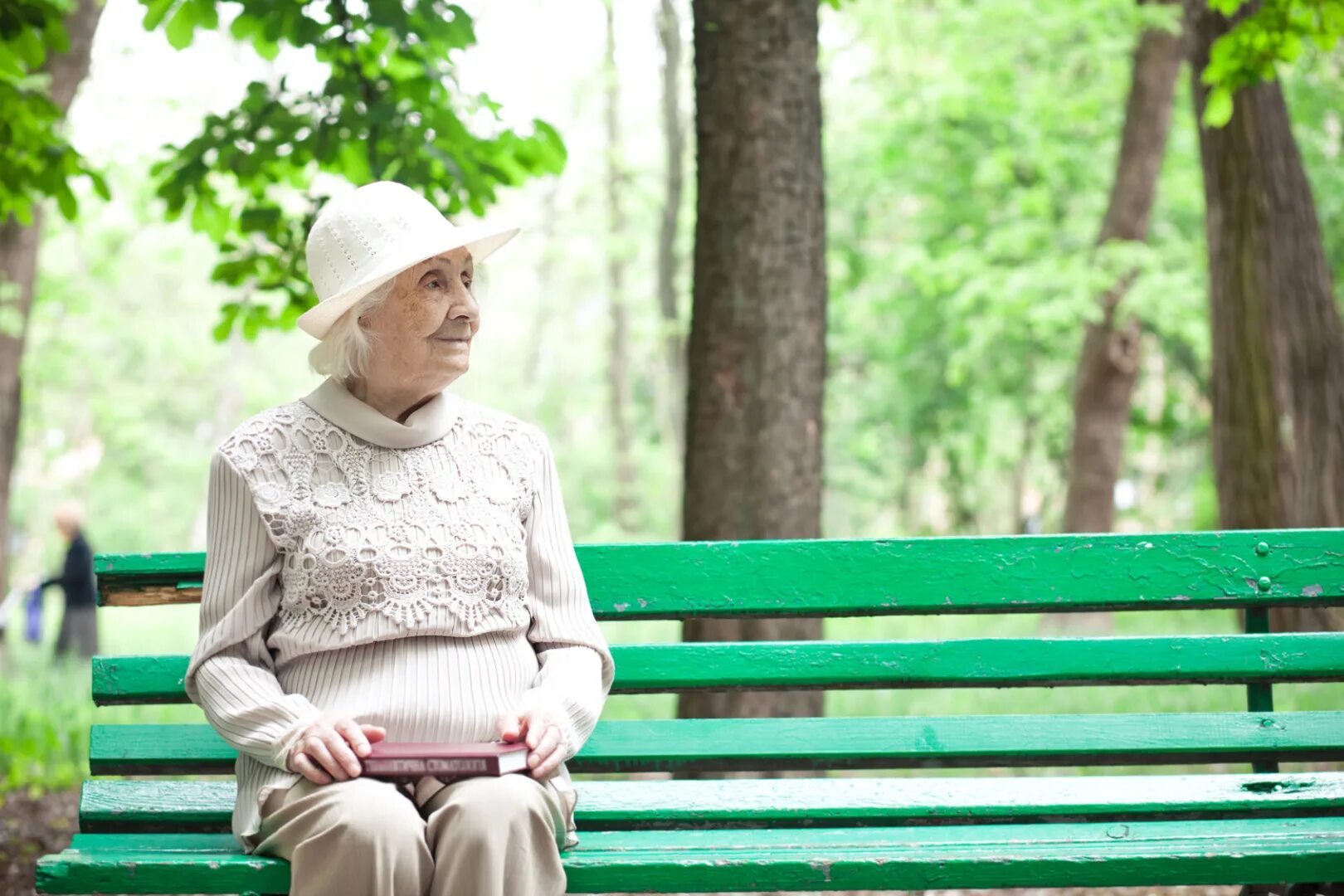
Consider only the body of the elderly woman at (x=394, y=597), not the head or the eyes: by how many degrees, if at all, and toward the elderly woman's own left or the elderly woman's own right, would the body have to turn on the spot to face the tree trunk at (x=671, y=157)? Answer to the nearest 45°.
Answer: approximately 180°

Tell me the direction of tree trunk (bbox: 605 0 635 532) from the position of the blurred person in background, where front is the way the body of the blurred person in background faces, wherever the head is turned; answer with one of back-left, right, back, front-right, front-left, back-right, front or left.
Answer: back-right

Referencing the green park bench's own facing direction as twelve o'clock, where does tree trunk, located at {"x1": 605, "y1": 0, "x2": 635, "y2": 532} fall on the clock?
The tree trunk is roughly at 6 o'clock from the green park bench.

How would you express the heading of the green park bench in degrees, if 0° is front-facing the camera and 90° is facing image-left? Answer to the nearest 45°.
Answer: approximately 0°

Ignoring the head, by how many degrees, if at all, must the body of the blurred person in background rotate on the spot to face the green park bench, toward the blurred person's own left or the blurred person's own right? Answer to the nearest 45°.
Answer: approximately 90° to the blurred person's own left

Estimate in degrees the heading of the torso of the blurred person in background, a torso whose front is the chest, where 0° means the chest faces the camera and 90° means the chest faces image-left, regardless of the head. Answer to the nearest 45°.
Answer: approximately 90°

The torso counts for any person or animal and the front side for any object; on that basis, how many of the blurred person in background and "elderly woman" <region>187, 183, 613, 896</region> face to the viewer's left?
1

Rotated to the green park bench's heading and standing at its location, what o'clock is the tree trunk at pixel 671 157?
The tree trunk is roughly at 6 o'clock from the green park bench.

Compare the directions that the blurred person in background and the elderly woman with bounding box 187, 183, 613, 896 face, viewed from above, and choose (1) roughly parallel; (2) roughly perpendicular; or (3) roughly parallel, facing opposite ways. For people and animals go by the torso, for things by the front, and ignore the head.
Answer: roughly perpendicular

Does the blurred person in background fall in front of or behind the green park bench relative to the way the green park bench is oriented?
behind

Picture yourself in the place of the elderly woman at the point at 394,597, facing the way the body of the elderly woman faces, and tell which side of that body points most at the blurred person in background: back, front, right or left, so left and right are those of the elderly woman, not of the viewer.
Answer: back

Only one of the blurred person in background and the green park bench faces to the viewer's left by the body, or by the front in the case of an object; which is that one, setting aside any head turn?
the blurred person in background
